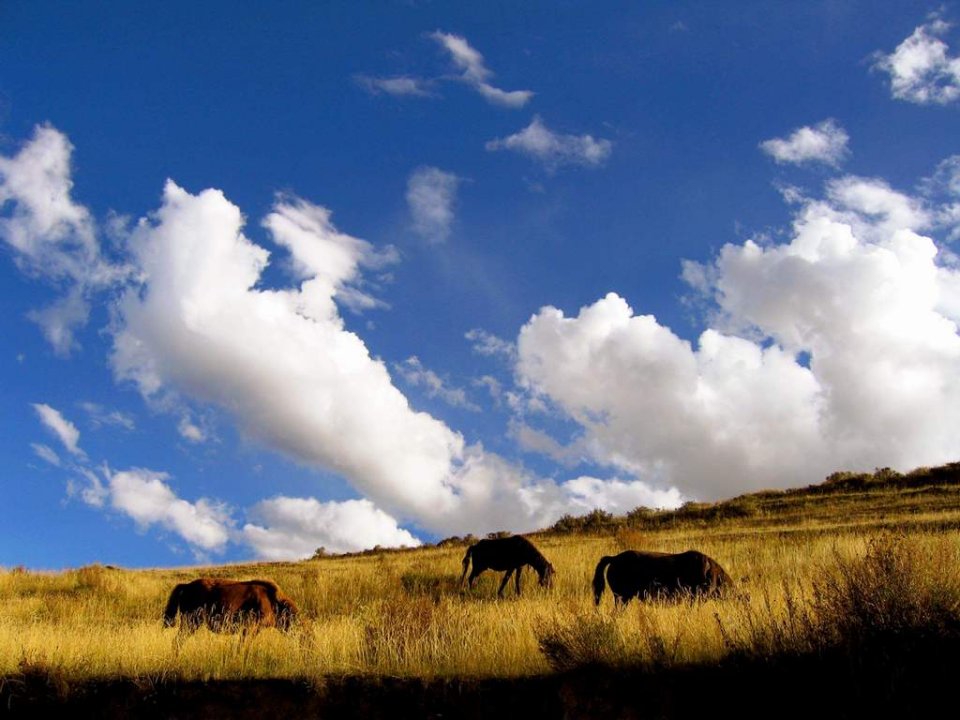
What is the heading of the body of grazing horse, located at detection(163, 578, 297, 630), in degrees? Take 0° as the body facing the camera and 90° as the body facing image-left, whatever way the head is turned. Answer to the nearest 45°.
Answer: approximately 270°

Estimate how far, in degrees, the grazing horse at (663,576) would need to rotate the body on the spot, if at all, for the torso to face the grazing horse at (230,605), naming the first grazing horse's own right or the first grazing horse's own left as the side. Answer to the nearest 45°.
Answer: approximately 180°

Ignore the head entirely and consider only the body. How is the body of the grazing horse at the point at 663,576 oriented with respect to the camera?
to the viewer's right

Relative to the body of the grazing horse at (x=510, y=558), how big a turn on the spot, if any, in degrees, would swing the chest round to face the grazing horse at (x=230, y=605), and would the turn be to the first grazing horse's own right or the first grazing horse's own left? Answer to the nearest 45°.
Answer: approximately 135° to the first grazing horse's own right
